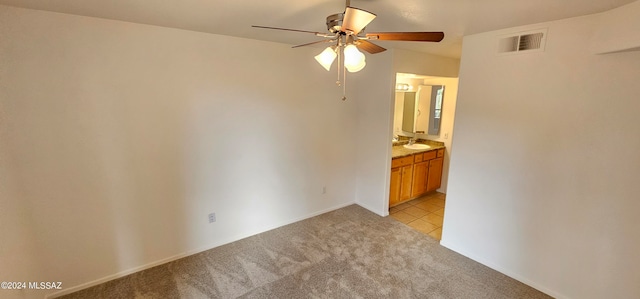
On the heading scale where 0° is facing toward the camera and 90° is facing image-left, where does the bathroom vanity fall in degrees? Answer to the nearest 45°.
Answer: approximately 315°

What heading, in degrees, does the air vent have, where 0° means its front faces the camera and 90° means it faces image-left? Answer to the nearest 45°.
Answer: approximately 45°

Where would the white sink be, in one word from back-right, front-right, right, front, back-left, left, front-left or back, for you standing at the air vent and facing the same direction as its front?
right

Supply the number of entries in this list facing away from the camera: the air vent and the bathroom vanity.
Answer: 0

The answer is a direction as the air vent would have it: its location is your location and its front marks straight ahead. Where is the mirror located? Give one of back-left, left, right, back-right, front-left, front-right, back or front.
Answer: right
